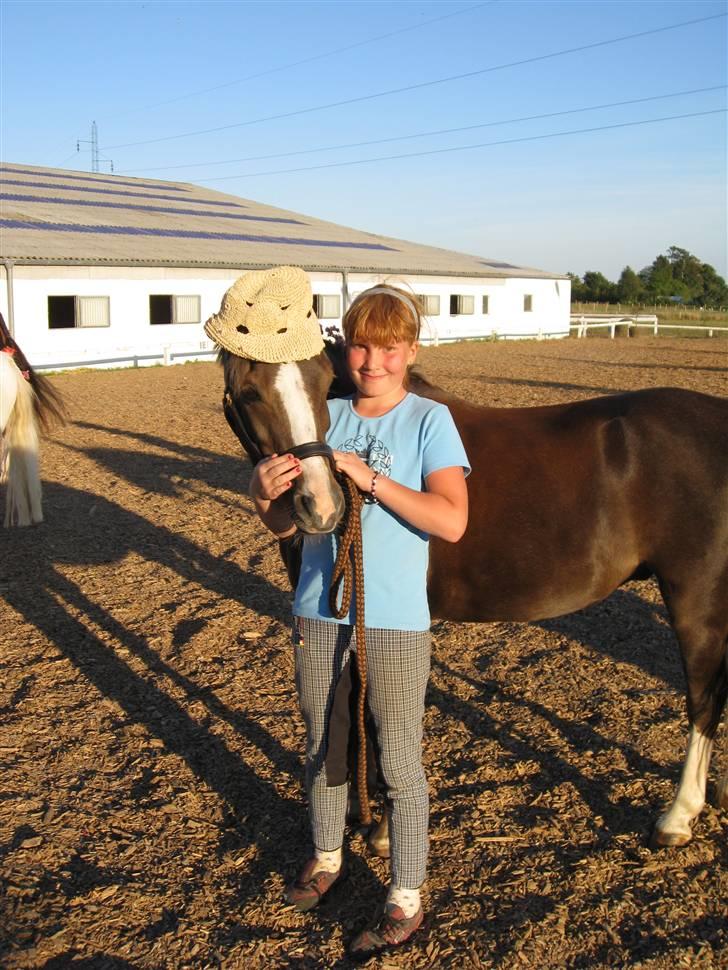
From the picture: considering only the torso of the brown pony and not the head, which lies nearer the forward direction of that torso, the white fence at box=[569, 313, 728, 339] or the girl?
the girl

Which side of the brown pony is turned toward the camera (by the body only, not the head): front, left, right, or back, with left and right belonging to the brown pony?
left

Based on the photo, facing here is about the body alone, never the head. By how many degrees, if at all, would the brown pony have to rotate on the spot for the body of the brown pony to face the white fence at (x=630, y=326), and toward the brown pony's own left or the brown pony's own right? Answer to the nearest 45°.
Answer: approximately 90° to the brown pony's own right

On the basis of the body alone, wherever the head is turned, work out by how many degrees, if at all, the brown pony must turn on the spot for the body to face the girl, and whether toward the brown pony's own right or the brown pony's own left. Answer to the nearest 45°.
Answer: approximately 45° to the brown pony's own left

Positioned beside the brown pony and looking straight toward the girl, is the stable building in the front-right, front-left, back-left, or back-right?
back-right
